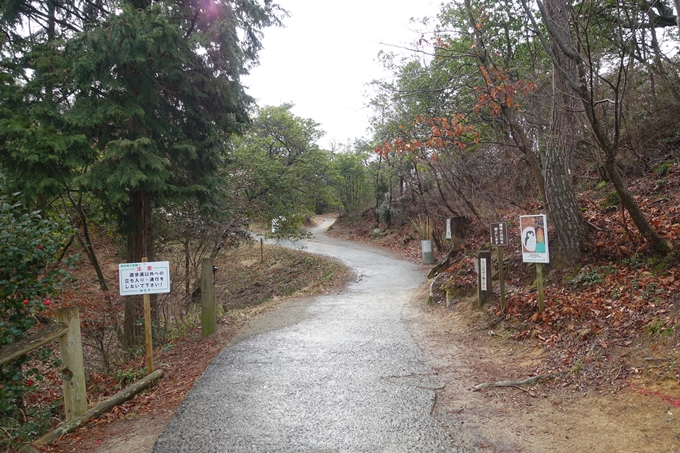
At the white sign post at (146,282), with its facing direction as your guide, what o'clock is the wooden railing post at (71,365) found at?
The wooden railing post is roughly at 1 o'clock from the white sign post.

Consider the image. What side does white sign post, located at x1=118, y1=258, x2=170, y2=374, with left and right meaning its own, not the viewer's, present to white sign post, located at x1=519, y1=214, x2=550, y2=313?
left

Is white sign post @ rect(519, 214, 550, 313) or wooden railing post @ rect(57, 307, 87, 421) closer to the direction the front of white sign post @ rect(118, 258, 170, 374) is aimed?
the wooden railing post

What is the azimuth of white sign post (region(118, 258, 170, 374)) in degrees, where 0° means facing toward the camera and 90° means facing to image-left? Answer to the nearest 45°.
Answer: approximately 0°

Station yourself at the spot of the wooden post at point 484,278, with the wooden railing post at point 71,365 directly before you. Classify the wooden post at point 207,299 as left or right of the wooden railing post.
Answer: right

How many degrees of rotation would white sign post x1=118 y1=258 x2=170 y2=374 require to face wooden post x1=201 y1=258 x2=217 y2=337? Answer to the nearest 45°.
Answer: approximately 135° to its left
